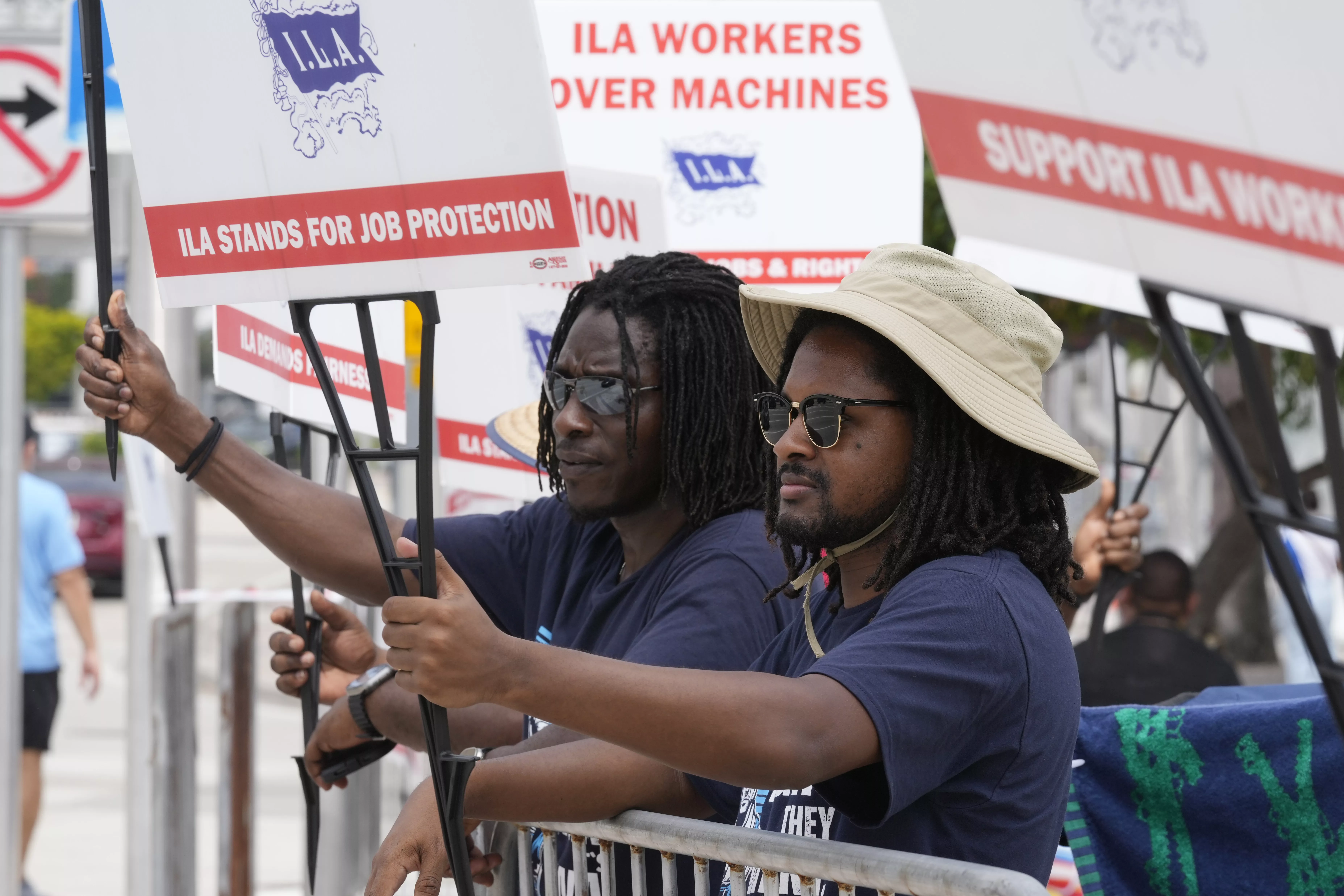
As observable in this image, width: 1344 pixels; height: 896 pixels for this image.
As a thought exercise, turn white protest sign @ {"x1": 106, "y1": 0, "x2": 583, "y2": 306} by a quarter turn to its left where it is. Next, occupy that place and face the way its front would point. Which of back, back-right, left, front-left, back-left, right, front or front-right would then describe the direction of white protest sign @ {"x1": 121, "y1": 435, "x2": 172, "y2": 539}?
left

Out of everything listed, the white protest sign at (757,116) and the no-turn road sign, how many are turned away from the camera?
0

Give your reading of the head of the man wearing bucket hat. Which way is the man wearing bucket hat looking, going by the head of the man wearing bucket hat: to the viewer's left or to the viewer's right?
to the viewer's left

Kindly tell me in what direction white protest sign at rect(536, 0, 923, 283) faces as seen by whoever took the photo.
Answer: facing the viewer

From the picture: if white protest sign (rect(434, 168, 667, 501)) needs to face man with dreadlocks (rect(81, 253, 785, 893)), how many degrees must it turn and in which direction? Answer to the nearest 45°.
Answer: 0° — it already faces them

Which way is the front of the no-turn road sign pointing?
toward the camera

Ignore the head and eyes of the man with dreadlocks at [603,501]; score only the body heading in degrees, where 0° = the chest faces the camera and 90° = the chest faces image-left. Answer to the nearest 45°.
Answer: approximately 45°

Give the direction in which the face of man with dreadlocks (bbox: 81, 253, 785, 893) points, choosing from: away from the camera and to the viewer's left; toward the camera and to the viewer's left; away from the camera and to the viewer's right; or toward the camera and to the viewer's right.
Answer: toward the camera and to the viewer's left

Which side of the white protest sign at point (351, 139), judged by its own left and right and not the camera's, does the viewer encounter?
front

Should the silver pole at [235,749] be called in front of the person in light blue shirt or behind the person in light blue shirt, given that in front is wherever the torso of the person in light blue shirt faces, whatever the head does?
behind
